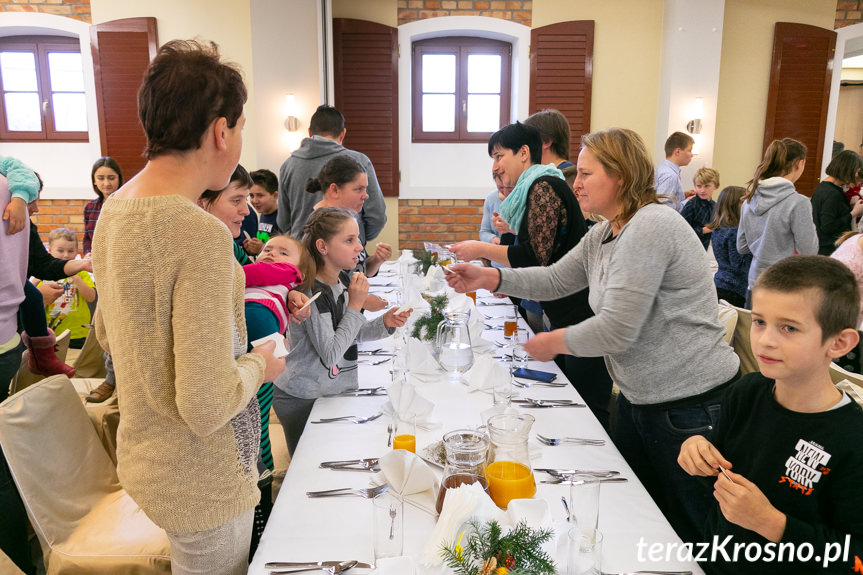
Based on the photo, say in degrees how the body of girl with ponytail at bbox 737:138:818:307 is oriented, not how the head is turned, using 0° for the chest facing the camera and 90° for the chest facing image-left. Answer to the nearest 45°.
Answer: approximately 225°

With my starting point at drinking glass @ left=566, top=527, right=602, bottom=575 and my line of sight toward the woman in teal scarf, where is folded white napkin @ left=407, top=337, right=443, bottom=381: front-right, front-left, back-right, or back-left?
front-left

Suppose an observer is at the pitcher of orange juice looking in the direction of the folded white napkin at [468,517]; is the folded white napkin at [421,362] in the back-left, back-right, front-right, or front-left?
back-right

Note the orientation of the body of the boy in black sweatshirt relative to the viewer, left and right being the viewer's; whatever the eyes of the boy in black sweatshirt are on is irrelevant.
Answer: facing the viewer and to the left of the viewer

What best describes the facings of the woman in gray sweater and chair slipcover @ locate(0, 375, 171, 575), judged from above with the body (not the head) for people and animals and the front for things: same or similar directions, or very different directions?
very different directions

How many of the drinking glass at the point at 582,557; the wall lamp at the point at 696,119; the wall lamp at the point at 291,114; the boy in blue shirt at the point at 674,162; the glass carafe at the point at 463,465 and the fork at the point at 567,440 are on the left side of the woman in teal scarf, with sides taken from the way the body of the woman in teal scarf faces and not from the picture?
3

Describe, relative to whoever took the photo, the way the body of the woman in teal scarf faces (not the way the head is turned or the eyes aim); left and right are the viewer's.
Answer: facing to the left of the viewer

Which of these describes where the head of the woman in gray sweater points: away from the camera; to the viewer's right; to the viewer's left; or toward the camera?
to the viewer's left

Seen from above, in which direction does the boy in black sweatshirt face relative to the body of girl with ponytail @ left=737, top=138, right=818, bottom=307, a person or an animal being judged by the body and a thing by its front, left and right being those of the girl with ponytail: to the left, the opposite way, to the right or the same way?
the opposite way

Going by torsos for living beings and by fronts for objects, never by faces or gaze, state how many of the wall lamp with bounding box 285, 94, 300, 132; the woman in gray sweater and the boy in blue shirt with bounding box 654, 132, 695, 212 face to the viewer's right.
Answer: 1

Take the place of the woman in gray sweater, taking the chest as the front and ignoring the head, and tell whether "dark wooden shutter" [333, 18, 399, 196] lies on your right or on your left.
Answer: on your right

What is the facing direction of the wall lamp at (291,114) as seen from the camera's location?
facing the viewer

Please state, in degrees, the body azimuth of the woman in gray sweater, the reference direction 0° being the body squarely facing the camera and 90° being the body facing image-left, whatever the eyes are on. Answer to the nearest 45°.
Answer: approximately 90°

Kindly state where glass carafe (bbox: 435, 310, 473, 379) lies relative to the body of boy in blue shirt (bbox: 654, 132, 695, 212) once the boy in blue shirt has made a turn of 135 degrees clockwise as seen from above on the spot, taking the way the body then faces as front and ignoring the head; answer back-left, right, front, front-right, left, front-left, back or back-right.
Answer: front-left
